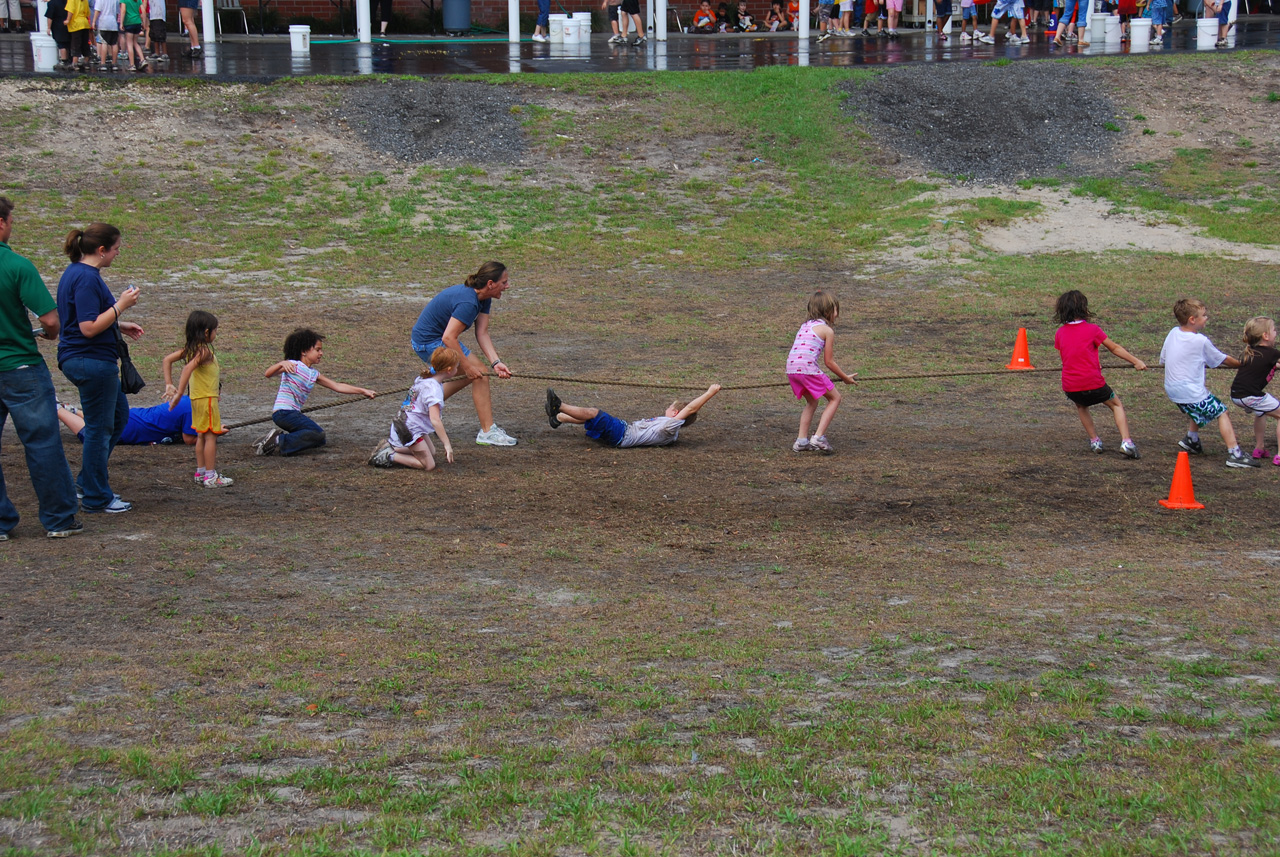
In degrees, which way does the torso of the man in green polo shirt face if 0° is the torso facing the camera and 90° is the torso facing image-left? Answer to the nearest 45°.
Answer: approximately 225°

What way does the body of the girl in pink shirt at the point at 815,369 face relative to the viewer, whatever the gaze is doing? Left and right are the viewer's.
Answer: facing away from the viewer and to the right of the viewer

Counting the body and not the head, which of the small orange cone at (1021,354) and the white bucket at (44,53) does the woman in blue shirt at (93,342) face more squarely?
the small orange cone

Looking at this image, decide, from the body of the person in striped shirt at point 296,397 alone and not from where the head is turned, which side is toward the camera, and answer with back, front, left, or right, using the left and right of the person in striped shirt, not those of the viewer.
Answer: right

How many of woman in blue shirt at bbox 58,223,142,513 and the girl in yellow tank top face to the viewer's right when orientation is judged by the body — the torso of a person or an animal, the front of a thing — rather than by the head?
2

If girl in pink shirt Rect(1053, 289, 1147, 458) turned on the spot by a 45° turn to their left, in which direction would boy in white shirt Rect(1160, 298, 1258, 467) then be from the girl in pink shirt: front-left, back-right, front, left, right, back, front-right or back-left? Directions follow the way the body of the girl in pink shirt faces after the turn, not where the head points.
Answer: right

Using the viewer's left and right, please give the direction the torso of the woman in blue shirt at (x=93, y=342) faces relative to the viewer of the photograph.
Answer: facing to the right of the viewer

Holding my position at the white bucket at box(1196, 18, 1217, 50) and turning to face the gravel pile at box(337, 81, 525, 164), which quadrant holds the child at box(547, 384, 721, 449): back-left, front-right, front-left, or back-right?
front-left

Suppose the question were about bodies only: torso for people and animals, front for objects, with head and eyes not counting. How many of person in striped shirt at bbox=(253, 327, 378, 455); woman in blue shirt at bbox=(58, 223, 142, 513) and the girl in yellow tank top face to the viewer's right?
3

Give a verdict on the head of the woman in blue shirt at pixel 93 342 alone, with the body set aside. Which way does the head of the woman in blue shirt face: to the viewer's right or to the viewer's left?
to the viewer's right

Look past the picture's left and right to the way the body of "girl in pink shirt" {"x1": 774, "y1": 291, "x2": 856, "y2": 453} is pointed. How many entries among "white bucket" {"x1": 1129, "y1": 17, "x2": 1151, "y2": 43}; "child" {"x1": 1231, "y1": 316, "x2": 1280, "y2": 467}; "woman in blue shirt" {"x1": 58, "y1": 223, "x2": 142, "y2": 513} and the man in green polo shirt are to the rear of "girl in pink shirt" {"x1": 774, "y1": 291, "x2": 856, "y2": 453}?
2
